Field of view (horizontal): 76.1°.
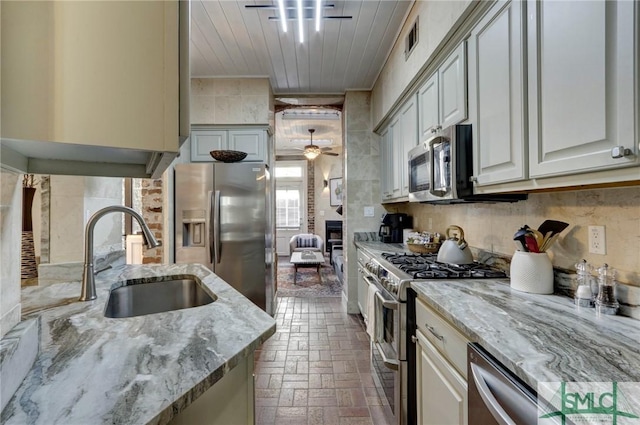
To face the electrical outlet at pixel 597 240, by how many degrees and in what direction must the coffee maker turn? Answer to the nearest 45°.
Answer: approximately 90° to its left

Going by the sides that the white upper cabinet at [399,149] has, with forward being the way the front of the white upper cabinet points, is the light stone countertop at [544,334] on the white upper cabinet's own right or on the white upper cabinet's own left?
on the white upper cabinet's own left

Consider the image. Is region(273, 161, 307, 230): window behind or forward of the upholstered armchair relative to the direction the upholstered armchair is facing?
behind

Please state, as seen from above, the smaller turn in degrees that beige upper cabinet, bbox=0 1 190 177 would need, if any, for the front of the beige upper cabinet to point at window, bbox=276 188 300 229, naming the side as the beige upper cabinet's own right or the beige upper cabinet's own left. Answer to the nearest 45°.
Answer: approximately 45° to the beige upper cabinet's own left

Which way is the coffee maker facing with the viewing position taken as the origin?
facing to the left of the viewer

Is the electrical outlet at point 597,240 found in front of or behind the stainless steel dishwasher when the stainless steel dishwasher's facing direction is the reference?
behind

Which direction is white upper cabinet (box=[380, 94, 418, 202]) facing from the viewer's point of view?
to the viewer's left

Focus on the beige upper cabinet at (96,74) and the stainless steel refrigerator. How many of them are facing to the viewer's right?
1

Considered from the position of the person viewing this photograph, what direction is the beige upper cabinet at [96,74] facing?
facing to the right of the viewer
